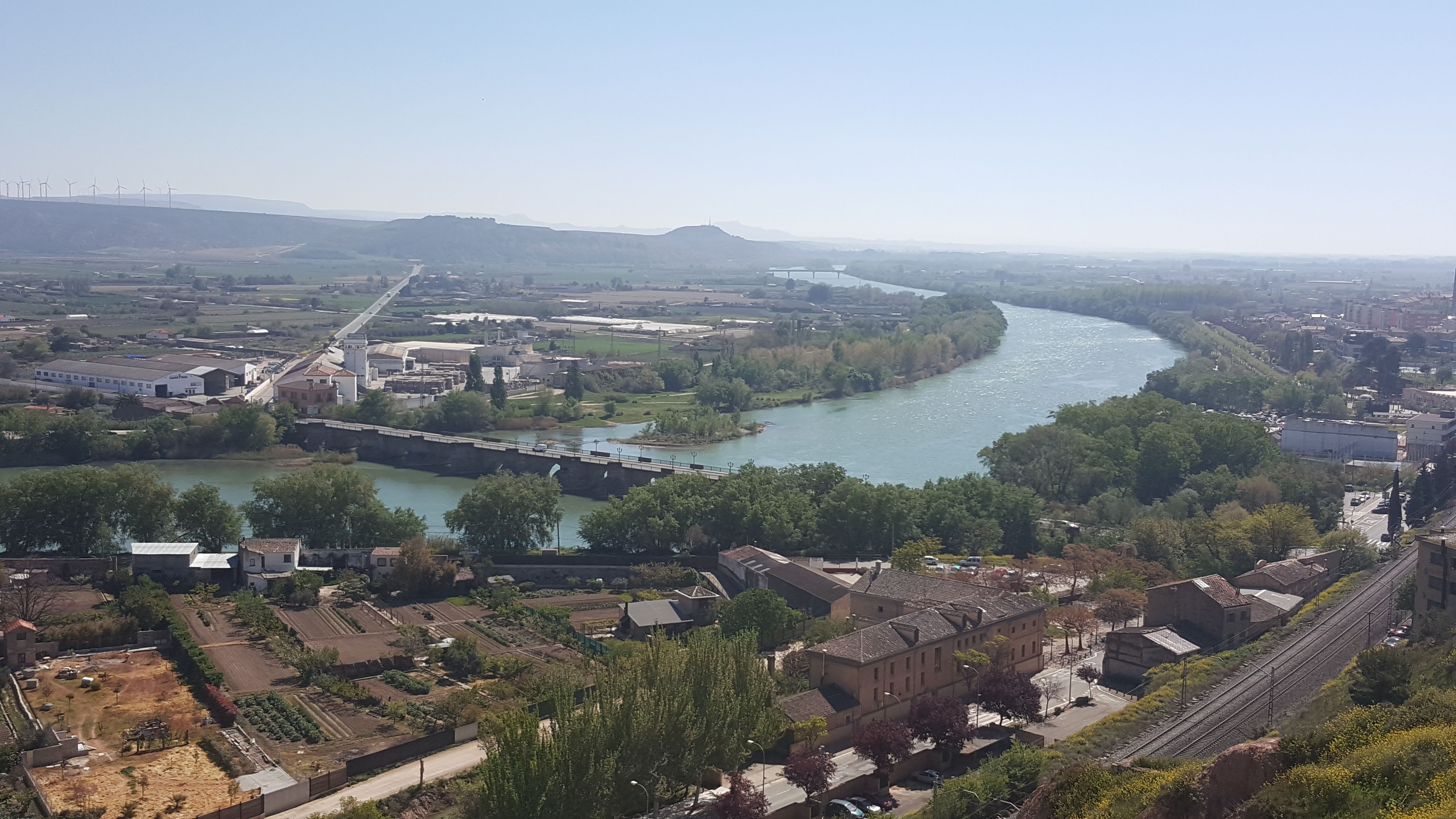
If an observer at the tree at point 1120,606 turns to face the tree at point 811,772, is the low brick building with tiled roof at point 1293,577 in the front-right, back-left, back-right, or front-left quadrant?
back-left

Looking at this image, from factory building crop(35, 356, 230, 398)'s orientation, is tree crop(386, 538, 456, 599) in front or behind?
in front

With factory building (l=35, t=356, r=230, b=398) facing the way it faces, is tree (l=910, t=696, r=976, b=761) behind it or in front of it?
in front

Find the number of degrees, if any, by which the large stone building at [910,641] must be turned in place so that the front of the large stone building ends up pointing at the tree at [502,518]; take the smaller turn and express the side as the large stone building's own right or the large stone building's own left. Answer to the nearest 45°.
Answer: approximately 180°

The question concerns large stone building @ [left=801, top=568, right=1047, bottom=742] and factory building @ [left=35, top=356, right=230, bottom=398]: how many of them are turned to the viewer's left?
0

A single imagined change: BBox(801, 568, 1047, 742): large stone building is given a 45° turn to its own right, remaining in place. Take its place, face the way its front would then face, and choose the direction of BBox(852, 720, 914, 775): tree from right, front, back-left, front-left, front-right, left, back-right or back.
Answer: front

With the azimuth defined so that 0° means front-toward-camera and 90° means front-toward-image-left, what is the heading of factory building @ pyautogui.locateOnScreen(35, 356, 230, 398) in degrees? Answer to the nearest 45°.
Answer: approximately 315°

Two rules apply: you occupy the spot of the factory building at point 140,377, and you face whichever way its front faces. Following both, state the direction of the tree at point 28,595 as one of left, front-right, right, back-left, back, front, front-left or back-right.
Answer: front-right

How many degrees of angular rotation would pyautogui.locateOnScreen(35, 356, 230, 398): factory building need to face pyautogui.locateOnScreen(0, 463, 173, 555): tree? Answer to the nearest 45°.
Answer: approximately 45° to its right

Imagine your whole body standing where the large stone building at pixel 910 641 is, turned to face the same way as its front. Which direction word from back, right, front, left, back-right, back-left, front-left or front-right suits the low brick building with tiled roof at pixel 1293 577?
left

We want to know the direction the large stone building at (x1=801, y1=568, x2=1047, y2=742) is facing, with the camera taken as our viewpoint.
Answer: facing the viewer and to the right of the viewer
